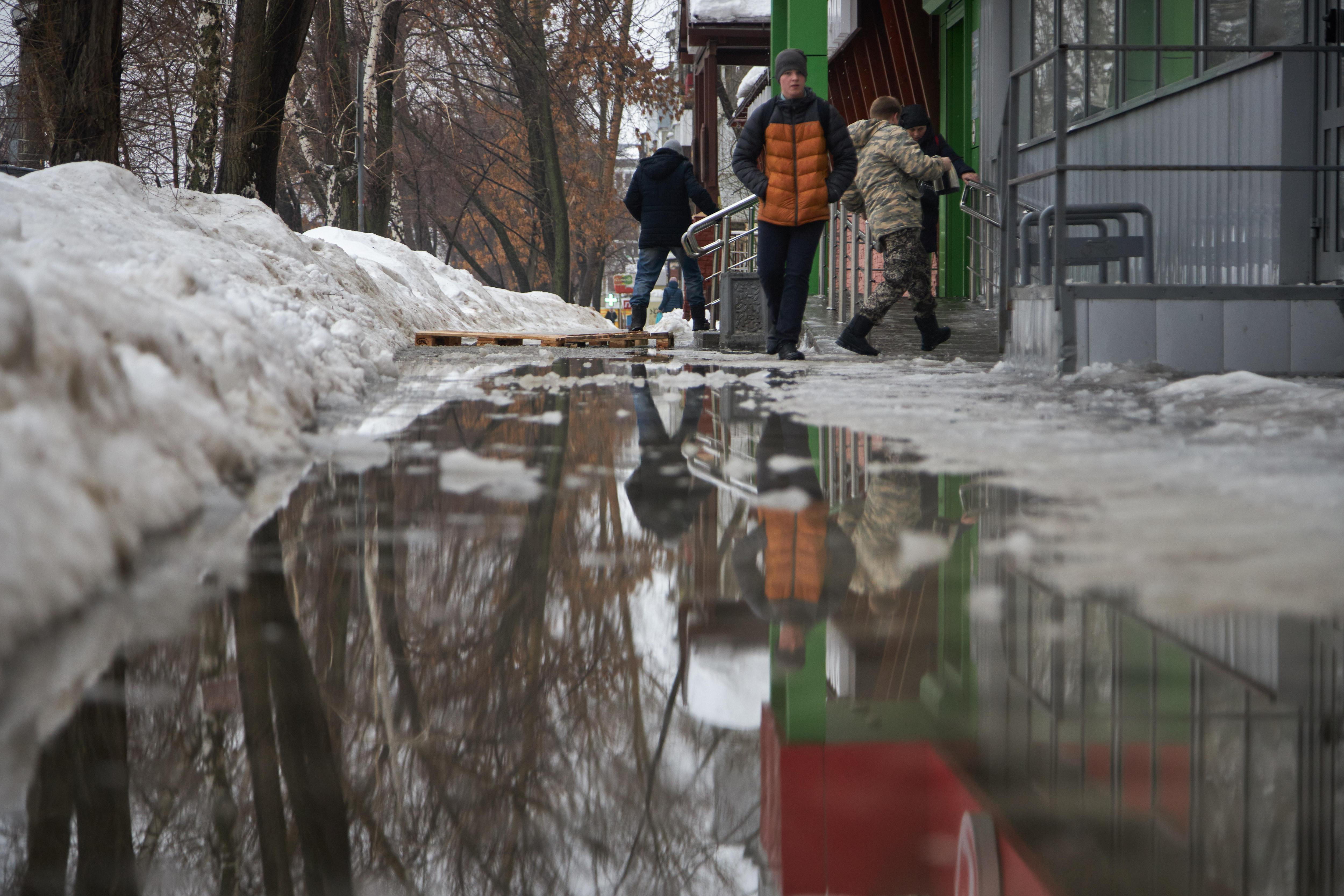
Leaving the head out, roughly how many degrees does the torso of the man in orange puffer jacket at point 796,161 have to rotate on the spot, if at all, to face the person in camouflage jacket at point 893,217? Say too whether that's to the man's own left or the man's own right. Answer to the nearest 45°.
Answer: approximately 135° to the man's own left

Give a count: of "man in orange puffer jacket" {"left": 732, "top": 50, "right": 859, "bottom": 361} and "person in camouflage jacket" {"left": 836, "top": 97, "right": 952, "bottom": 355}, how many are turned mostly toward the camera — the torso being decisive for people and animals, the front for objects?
1

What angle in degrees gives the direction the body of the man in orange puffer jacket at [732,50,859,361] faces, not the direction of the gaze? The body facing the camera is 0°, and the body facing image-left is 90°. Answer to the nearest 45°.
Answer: approximately 0°

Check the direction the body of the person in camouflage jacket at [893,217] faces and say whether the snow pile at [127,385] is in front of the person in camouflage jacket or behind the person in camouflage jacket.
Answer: behind

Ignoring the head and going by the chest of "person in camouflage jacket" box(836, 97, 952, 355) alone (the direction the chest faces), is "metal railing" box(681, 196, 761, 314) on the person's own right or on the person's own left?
on the person's own left

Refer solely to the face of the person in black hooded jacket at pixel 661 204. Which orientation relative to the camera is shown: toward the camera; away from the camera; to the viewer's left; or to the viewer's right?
away from the camera

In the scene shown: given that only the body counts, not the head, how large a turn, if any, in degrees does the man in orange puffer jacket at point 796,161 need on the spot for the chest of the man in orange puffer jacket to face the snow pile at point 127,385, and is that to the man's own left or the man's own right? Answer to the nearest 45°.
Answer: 0° — they already face it

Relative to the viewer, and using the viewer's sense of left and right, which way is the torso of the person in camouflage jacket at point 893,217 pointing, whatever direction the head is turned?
facing away from the viewer and to the right of the viewer

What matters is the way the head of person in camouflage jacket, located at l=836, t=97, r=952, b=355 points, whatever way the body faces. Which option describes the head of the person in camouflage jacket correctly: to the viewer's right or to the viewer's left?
to the viewer's right

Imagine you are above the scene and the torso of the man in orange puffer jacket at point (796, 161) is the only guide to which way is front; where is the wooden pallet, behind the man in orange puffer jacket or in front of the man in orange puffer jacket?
behind
